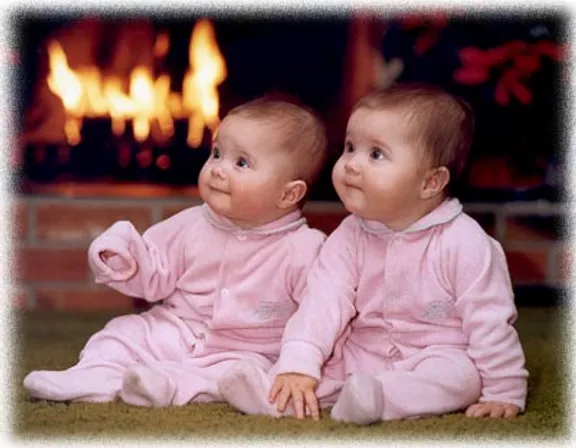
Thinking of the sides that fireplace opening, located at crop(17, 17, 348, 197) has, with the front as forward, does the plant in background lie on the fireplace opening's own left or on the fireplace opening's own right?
on the fireplace opening's own left

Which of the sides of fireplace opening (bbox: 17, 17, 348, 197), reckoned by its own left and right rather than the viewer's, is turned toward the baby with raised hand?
front

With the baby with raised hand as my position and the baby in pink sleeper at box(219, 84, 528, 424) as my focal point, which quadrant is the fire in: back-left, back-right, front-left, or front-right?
back-left

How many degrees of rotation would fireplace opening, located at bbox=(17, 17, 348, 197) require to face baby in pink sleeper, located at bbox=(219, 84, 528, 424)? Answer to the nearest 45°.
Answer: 0° — it already faces them

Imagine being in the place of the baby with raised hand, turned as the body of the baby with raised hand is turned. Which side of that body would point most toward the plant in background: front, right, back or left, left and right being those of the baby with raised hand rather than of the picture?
back

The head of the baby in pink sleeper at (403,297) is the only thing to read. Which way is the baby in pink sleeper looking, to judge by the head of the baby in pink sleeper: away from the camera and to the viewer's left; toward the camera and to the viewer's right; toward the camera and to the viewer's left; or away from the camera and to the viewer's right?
toward the camera and to the viewer's left

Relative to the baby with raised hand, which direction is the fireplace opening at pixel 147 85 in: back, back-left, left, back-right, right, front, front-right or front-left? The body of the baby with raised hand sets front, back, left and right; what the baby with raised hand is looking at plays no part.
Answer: back-right

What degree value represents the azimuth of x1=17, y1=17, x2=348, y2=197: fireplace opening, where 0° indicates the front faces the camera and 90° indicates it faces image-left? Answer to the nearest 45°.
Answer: approximately 0°

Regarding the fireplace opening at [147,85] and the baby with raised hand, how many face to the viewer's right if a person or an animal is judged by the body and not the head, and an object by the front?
0

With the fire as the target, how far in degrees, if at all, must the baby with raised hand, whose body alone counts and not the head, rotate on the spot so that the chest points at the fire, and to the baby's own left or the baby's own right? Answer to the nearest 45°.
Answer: approximately 135° to the baby's own right

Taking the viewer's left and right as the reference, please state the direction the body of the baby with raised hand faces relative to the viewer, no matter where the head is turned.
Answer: facing the viewer and to the left of the viewer
